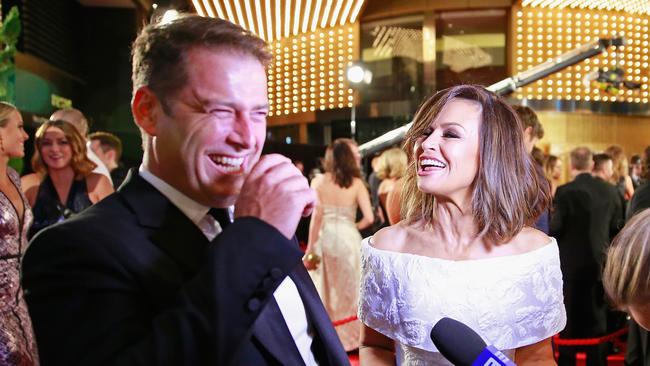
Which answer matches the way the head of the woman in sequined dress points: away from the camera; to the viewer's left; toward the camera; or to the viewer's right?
to the viewer's right

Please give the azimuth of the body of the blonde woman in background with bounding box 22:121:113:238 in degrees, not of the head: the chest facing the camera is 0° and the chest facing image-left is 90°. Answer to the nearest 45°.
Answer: approximately 0°

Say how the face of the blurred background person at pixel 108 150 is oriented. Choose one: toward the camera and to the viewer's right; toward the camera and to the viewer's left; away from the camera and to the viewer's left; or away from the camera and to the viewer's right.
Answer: toward the camera and to the viewer's left

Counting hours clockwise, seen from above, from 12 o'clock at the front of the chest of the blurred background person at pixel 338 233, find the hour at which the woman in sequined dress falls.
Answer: The woman in sequined dress is roughly at 7 o'clock from the blurred background person.

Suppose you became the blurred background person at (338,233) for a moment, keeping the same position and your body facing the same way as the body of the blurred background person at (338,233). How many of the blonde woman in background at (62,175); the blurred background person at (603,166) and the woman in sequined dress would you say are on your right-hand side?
1

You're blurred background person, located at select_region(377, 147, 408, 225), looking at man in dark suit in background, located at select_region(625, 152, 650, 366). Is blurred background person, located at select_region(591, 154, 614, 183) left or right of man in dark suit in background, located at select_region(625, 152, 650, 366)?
left

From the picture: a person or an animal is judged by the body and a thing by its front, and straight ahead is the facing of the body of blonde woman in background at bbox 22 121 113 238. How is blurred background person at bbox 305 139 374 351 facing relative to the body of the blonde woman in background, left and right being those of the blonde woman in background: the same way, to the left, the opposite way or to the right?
the opposite way

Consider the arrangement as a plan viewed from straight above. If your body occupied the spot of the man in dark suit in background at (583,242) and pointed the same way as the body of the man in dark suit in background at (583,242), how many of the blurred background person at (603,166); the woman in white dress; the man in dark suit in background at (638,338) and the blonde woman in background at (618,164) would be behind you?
2

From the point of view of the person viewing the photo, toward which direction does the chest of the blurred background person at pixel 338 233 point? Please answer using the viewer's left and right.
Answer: facing away from the viewer

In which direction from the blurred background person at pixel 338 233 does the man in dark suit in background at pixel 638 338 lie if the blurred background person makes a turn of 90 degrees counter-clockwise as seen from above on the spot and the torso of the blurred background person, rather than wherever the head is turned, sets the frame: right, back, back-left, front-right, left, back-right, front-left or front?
back-left

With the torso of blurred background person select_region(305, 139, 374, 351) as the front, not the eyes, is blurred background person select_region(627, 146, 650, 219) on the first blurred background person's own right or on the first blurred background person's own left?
on the first blurred background person's own right

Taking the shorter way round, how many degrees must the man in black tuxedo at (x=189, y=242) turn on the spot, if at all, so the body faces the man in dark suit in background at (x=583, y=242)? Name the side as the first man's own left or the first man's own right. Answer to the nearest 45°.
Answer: approximately 90° to the first man's own left

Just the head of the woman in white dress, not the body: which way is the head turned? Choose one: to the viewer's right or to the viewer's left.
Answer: to the viewer's left
